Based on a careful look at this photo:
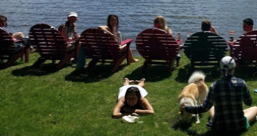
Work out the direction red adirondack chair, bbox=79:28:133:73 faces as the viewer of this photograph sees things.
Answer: facing away from the viewer and to the right of the viewer

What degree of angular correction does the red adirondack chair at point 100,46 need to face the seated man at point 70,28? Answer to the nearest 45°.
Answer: approximately 90° to its left

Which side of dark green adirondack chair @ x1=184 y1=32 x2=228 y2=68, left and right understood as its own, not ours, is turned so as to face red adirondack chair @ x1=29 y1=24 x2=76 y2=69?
left

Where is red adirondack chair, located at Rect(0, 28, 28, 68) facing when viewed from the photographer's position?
facing away from the viewer and to the right of the viewer

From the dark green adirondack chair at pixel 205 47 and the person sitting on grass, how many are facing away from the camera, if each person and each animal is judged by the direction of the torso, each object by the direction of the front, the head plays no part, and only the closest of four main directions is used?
2

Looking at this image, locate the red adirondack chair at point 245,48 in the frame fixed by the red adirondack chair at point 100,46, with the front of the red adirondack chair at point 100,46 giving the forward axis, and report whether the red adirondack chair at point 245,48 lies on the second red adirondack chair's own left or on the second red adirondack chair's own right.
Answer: on the second red adirondack chair's own right

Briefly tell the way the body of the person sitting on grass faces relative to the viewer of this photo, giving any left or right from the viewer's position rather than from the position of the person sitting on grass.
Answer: facing away from the viewer

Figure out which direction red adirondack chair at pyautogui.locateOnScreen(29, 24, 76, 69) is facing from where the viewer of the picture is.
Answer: facing away from the viewer and to the right of the viewer

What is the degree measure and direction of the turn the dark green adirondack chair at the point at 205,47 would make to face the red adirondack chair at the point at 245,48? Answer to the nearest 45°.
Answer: approximately 90° to its right

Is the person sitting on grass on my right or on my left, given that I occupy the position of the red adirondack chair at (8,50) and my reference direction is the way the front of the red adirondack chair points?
on my right

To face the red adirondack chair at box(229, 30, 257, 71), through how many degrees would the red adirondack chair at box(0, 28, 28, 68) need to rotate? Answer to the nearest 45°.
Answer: approximately 90° to its right

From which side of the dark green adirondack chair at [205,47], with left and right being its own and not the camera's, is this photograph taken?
back
